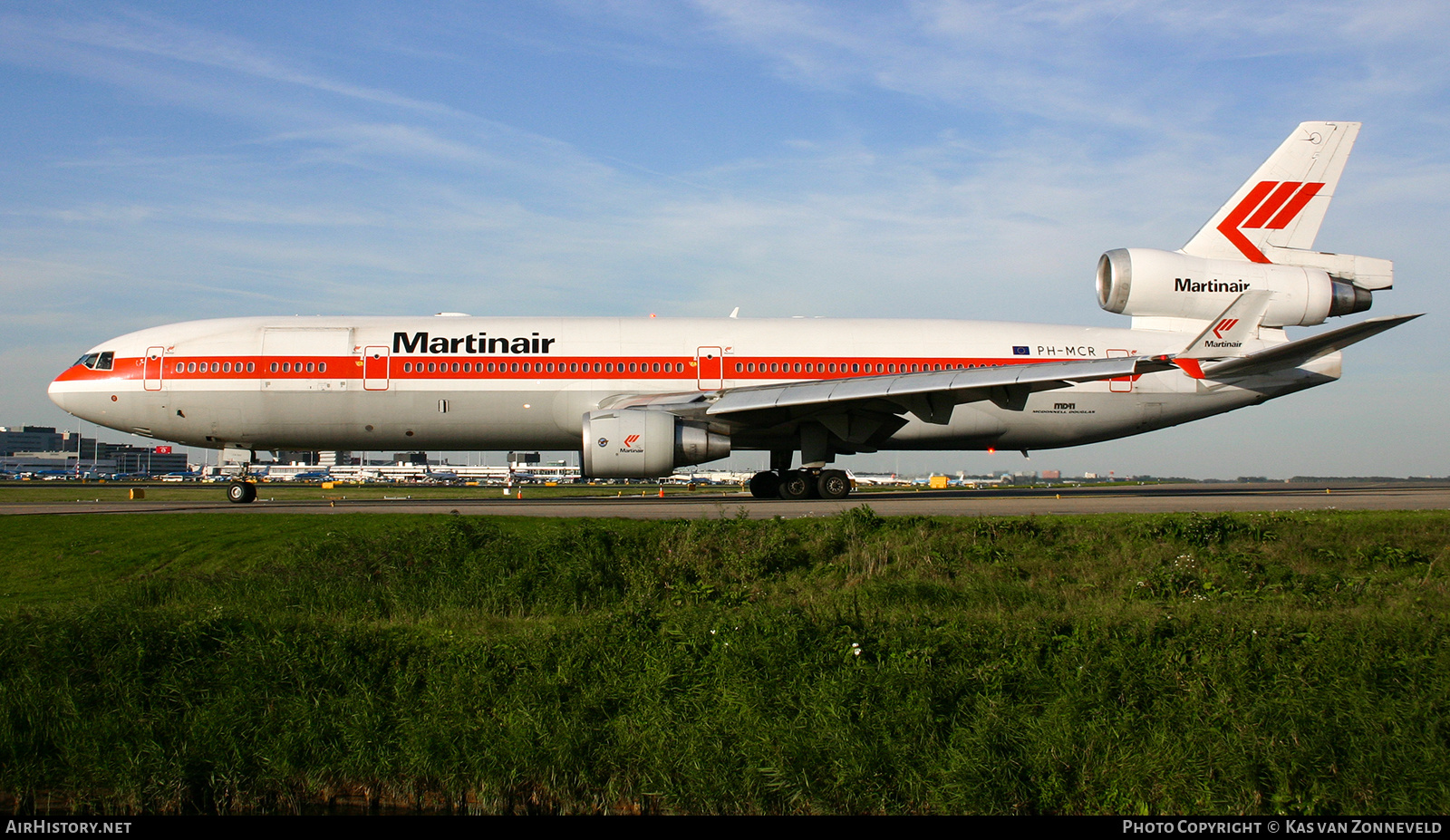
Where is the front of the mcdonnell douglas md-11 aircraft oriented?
to the viewer's left
